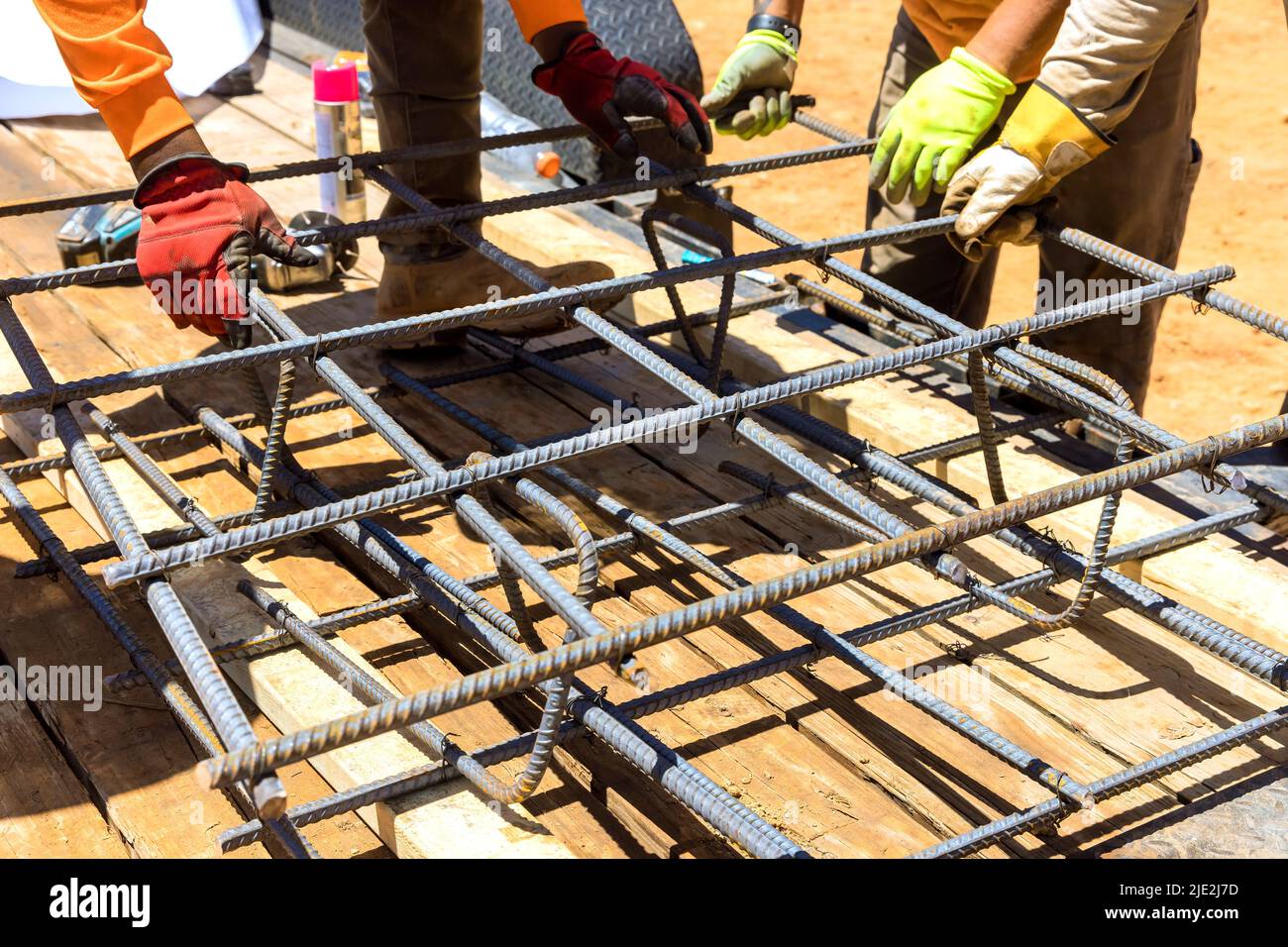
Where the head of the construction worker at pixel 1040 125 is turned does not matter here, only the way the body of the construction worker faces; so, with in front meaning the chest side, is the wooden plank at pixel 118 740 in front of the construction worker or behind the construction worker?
in front

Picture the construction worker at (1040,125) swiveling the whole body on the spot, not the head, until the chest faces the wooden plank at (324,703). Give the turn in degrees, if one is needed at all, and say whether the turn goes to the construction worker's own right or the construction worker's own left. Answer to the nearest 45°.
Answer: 0° — they already face it

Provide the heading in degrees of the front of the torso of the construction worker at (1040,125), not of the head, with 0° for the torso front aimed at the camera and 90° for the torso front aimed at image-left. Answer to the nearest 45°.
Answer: approximately 45°

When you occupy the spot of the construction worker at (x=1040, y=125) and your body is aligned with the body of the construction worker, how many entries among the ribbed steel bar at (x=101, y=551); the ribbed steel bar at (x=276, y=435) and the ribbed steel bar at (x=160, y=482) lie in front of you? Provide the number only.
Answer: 3

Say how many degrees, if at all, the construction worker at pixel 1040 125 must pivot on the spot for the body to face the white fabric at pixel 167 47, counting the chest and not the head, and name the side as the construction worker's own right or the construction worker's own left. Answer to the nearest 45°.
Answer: approximately 90° to the construction worker's own right

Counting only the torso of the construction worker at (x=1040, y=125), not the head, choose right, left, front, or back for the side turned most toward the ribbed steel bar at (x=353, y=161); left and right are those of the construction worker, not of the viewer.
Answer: front

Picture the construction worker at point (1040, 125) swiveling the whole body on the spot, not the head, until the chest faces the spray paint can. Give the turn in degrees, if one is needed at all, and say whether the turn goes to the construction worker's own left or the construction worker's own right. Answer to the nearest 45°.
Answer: approximately 45° to the construction worker's own right

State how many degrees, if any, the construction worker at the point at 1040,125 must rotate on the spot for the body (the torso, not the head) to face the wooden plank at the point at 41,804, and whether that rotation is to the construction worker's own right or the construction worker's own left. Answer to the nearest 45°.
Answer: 0° — they already face it

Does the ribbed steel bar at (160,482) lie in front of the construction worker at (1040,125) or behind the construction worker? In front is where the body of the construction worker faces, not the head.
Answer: in front

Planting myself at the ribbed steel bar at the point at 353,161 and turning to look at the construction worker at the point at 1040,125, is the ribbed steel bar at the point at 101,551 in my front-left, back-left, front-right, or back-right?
back-right

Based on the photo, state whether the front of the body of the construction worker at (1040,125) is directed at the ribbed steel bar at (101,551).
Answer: yes
